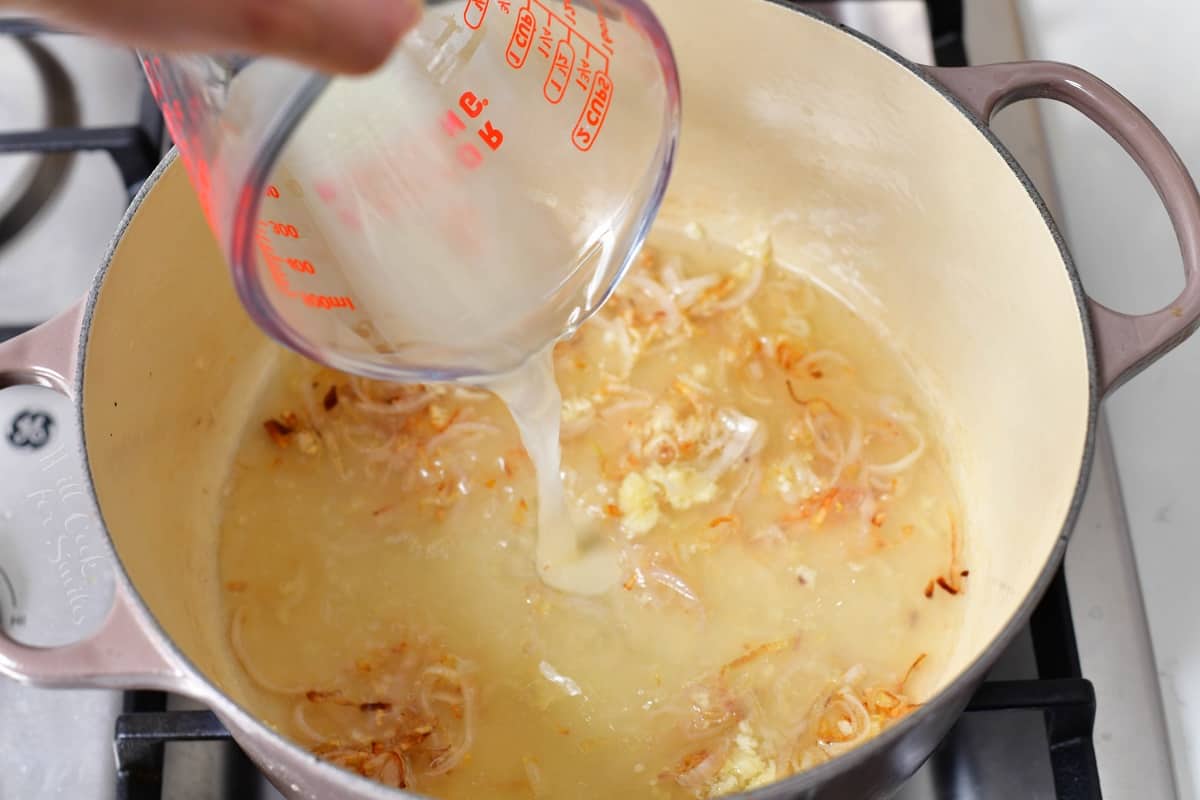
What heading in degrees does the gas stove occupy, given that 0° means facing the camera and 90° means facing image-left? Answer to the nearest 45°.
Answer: approximately 0°
